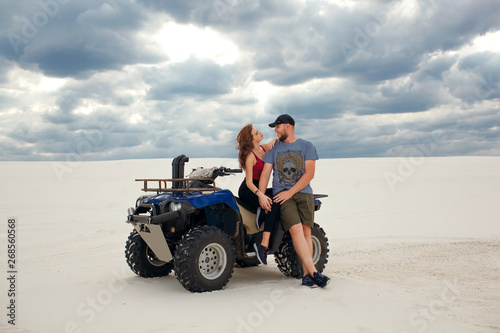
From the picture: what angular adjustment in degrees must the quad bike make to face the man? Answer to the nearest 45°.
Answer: approximately 135° to its left

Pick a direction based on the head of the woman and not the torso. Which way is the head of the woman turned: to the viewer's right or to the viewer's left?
to the viewer's right

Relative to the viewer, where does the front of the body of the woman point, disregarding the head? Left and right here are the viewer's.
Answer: facing to the right of the viewer

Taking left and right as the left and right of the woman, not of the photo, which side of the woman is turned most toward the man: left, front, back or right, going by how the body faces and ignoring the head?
front

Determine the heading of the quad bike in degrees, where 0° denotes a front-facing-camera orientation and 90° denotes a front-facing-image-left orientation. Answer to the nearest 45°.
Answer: approximately 45°
